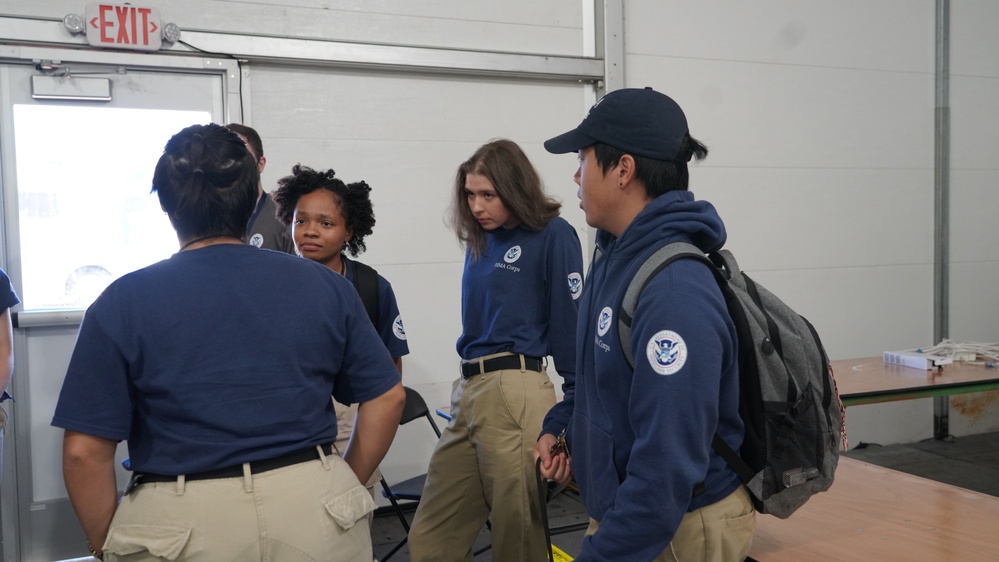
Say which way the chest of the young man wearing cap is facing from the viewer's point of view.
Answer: to the viewer's left

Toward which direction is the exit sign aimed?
toward the camera

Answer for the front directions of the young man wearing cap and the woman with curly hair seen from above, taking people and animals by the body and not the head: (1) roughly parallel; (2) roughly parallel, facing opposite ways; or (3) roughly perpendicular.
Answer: roughly perpendicular

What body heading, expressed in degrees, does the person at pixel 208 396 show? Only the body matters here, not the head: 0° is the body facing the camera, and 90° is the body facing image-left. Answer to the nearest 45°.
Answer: approximately 180°

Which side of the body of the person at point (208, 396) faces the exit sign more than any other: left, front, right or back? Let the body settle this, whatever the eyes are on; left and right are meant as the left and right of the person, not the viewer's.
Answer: front

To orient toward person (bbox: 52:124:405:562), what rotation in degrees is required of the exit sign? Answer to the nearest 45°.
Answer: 0° — it already faces them

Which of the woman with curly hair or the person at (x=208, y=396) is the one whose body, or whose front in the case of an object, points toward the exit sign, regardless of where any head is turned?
the person

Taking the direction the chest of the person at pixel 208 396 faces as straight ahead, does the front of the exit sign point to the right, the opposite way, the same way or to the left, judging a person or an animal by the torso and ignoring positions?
the opposite way

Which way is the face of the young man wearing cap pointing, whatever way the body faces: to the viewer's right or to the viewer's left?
to the viewer's left

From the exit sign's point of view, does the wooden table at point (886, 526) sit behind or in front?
in front

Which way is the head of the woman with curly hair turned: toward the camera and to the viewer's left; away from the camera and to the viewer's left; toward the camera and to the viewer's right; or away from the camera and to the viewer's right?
toward the camera and to the viewer's left

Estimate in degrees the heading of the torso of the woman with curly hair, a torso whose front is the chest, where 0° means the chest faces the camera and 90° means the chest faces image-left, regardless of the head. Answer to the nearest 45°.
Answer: approximately 45°

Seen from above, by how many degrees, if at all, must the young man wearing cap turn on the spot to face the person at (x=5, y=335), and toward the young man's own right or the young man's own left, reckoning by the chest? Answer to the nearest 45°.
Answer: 0° — they already face them

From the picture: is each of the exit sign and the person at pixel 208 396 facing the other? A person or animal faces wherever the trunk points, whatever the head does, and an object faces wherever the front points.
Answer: yes

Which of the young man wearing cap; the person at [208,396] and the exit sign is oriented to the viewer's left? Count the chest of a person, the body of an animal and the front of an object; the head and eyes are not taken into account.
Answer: the young man wearing cap

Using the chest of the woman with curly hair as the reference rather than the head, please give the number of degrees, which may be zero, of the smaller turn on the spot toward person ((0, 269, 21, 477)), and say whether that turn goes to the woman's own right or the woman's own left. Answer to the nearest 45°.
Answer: approximately 45° to the woman's own right
